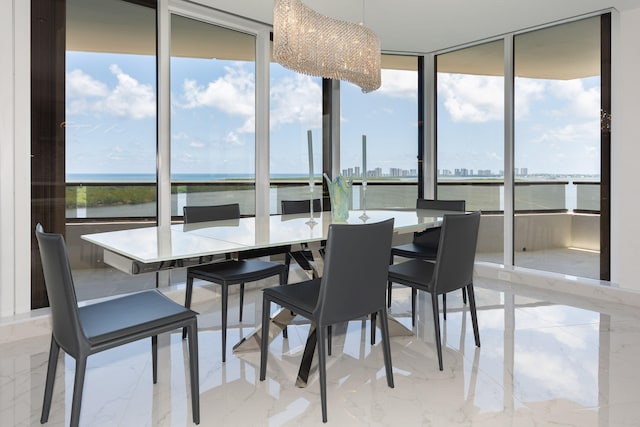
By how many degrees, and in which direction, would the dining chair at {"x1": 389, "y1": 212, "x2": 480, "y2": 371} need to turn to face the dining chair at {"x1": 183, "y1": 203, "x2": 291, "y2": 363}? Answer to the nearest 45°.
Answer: approximately 45° to its left

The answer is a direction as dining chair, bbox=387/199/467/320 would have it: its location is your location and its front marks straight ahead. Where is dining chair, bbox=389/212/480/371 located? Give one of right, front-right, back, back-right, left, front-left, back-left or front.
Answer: front-left

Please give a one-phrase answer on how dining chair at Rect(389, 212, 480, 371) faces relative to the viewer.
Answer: facing away from the viewer and to the left of the viewer

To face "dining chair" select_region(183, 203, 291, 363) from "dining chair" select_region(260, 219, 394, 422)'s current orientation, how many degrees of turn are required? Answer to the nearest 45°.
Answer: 0° — it already faces it

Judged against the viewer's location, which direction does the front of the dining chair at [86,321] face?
facing away from the viewer and to the right of the viewer

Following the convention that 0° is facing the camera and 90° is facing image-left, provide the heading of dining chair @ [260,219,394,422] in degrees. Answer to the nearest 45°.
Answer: approximately 135°

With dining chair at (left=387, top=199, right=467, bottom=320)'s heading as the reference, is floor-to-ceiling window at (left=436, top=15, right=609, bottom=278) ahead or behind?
behind

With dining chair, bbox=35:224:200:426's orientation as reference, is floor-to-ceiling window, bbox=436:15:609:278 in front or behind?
in front
